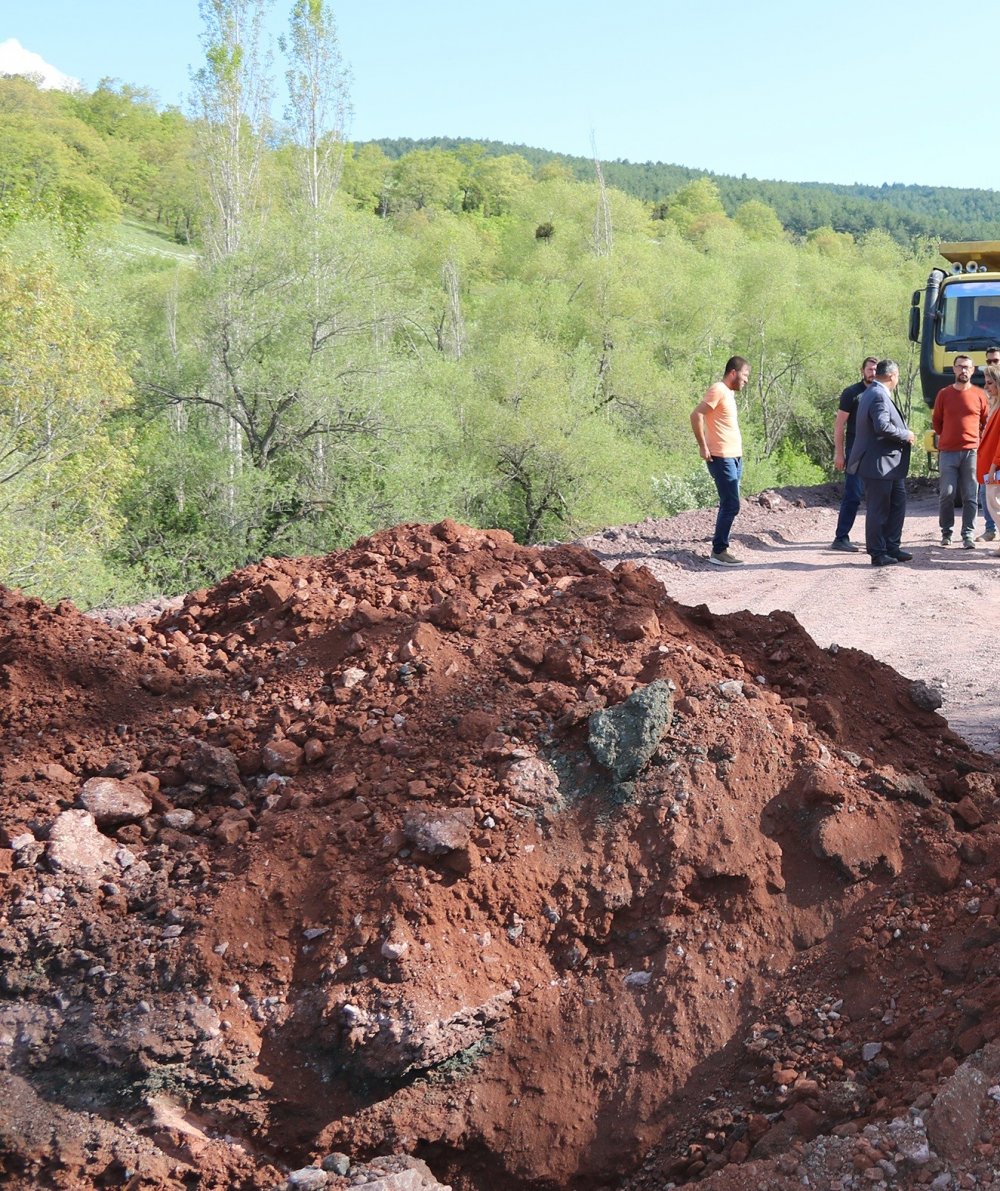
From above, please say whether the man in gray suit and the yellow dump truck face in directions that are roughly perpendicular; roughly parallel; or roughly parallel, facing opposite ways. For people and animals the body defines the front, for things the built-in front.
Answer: roughly perpendicular

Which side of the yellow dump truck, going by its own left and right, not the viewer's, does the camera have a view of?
front

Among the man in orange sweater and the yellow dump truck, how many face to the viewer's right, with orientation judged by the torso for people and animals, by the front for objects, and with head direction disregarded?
0

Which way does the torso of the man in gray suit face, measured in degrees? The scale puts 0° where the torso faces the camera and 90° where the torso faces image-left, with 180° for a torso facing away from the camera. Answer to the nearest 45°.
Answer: approximately 270°

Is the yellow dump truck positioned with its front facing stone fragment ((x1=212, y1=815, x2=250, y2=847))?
yes

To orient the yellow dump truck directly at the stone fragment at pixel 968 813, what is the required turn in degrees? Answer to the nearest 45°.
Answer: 0° — it already faces it

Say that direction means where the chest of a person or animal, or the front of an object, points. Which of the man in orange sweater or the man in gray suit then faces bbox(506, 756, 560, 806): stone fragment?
the man in orange sweater

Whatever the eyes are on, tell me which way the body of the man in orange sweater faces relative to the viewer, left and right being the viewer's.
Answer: facing the viewer

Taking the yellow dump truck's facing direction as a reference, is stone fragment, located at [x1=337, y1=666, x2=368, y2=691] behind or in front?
in front

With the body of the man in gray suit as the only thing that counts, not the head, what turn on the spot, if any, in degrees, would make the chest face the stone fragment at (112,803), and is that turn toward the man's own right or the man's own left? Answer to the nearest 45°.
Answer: approximately 90° to the man's own right

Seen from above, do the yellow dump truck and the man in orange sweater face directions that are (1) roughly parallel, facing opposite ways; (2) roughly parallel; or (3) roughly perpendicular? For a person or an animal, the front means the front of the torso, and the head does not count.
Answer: roughly parallel

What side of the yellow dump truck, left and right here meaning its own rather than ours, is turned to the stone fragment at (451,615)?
front

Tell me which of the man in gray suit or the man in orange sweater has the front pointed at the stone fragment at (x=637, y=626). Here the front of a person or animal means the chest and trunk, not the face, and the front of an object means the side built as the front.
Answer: the man in orange sweater

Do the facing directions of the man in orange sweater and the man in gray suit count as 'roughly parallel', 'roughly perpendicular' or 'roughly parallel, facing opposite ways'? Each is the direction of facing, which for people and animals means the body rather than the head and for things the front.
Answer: roughly perpendicular

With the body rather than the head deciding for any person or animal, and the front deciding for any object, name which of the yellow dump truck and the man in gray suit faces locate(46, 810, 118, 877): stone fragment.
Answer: the yellow dump truck
